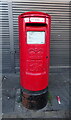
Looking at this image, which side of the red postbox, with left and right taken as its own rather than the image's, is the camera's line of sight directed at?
front
